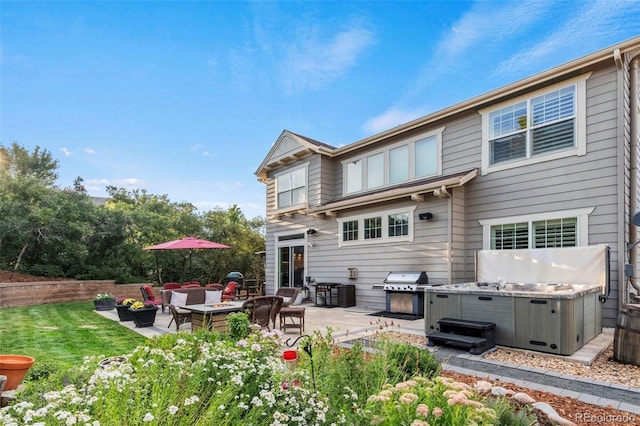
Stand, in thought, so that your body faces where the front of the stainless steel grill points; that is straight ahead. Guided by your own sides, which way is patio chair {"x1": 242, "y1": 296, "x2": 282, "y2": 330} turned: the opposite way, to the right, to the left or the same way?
to the right

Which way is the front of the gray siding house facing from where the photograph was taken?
facing away from the viewer and to the right of the viewer

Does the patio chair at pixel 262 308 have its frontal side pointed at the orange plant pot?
no

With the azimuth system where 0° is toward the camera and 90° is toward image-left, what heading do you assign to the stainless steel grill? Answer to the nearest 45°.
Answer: approximately 45°

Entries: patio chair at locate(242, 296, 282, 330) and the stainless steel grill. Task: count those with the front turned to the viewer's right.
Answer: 0

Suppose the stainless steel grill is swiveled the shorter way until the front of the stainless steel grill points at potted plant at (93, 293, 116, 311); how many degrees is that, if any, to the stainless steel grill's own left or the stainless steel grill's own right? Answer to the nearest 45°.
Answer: approximately 45° to the stainless steel grill's own right

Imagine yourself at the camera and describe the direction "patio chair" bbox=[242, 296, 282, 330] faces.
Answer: facing away from the viewer and to the left of the viewer

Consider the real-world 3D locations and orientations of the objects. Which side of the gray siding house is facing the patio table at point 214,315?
back
